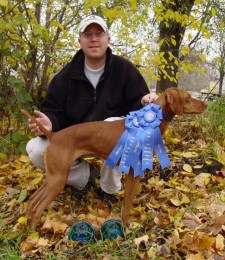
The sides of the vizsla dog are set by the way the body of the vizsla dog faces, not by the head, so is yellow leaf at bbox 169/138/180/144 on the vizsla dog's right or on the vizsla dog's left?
on the vizsla dog's left

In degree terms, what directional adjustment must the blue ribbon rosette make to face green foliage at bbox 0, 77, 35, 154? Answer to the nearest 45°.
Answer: approximately 135° to its right

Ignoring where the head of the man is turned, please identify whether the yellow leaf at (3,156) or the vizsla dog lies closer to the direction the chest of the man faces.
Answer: the vizsla dog

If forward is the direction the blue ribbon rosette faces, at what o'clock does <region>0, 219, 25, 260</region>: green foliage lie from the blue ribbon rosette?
The green foliage is roughly at 2 o'clock from the blue ribbon rosette.

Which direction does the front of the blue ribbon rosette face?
toward the camera

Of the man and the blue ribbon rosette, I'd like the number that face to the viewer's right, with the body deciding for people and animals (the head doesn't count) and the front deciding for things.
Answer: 0

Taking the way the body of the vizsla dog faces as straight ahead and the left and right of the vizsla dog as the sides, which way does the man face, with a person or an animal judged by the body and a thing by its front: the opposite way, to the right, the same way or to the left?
to the right

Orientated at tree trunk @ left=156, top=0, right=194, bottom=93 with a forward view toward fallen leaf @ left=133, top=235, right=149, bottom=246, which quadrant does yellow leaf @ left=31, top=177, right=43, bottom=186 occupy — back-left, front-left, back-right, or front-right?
front-right

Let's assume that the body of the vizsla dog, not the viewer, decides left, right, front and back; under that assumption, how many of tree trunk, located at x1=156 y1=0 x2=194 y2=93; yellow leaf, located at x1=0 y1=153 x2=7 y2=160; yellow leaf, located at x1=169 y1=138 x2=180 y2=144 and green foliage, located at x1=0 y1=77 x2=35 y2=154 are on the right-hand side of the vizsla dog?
0

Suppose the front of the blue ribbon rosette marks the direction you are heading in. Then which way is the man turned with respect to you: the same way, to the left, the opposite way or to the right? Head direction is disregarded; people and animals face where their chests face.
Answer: the same way

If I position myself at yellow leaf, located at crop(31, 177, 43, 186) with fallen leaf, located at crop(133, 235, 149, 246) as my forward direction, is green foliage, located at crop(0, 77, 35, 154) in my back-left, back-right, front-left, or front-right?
back-left

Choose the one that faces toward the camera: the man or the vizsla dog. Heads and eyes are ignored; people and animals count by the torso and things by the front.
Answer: the man

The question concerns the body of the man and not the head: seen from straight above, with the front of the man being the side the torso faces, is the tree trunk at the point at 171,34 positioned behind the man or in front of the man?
behind

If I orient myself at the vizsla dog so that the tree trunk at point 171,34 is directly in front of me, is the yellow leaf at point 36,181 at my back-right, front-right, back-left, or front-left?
front-left

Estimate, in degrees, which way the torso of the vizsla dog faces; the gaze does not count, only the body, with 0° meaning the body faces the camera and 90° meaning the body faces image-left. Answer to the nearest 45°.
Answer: approximately 270°

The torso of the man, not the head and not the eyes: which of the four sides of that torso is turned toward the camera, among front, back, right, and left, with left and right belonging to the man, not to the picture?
front

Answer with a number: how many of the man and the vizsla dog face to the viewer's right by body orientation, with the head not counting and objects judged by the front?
1

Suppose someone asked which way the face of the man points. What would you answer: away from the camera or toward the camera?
toward the camera

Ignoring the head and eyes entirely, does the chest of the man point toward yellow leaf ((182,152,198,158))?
no

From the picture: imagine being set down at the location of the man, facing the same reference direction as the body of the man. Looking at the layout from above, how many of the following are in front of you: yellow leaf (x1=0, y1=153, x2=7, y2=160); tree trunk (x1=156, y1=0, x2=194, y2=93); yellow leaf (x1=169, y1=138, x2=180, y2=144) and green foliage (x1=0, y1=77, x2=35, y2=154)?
0
